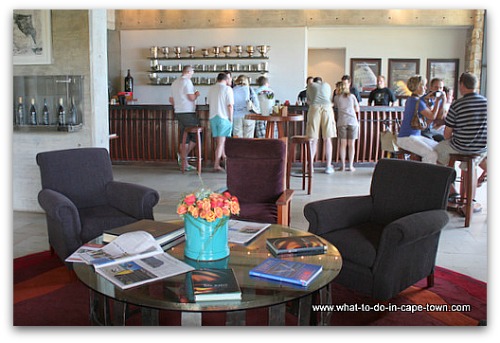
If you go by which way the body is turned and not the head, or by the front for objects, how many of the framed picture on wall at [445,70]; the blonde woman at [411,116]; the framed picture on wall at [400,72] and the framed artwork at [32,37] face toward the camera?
3

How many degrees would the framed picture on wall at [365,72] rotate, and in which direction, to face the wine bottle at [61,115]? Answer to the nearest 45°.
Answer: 0° — it already faces it

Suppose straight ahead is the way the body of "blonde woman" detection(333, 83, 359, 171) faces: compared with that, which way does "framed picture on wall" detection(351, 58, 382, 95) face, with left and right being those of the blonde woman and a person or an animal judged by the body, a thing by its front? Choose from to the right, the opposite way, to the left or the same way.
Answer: the opposite way

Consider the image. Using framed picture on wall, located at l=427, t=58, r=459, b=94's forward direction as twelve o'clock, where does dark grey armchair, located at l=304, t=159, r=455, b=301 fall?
The dark grey armchair is roughly at 12 o'clock from the framed picture on wall.

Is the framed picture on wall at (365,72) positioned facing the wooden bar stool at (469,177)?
yes

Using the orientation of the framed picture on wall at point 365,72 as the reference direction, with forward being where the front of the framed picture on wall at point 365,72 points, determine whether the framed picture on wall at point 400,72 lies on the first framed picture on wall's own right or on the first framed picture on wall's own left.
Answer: on the first framed picture on wall's own left

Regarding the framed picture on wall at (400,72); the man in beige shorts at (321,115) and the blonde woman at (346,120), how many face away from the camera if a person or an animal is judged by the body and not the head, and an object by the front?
2

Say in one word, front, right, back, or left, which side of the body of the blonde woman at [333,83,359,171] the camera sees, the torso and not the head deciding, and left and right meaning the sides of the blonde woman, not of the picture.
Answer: back

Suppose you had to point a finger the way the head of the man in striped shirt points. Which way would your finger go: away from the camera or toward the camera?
away from the camera

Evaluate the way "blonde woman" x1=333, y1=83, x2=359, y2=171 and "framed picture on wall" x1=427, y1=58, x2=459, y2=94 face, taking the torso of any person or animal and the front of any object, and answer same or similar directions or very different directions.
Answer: very different directions

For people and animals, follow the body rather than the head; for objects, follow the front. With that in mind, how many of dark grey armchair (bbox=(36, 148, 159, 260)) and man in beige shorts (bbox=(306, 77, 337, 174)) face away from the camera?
1

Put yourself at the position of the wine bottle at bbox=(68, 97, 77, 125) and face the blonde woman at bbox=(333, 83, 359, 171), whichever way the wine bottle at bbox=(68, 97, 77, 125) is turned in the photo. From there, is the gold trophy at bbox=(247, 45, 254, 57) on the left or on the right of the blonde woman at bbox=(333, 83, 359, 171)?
left

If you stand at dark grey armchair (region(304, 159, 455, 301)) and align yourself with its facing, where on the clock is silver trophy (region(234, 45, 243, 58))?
The silver trophy is roughly at 4 o'clock from the dark grey armchair.

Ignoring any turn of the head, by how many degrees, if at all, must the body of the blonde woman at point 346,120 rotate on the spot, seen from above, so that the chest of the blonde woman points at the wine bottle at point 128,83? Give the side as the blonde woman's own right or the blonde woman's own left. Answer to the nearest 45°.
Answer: approximately 45° to the blonde woman's own left

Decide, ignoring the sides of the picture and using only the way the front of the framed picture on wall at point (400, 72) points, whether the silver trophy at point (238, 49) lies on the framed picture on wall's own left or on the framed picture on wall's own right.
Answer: on the framed picture on wall's own right
